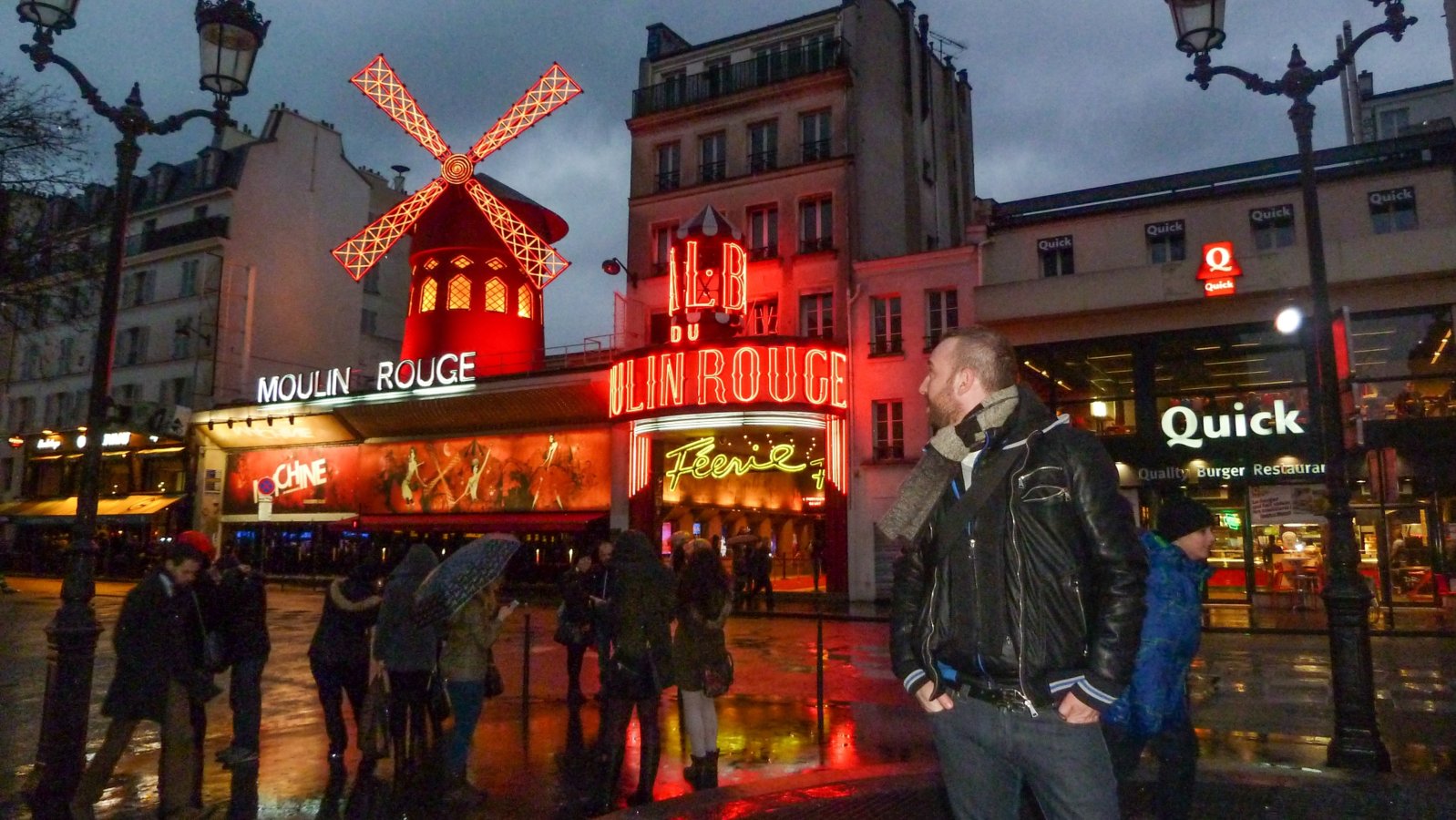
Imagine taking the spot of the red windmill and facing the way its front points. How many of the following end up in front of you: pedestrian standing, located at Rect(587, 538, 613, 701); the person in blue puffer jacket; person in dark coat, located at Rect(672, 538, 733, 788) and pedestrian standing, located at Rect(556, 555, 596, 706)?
4

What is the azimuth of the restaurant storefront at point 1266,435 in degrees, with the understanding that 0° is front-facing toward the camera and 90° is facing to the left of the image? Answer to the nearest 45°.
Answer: approximately 0°

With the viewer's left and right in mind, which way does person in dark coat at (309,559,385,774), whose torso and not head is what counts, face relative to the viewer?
facing away from the viewer and to the right of the viewer

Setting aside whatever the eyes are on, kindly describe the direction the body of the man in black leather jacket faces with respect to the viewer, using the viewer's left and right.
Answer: facing the viewer and to the left of the viewer

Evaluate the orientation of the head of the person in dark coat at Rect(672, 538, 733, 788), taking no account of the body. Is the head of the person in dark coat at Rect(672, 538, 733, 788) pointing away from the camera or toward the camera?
away from the camera

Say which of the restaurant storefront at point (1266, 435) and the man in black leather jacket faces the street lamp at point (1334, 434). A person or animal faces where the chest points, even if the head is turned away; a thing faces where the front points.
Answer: the restaurant storefront
